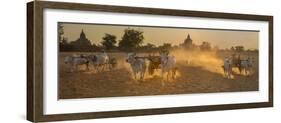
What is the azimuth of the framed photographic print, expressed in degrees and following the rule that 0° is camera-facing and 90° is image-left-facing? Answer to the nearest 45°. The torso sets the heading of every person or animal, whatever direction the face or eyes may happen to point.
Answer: approximately 315°
